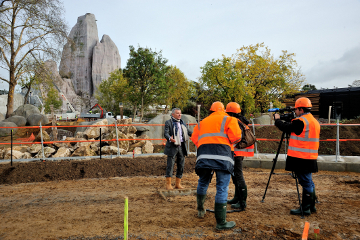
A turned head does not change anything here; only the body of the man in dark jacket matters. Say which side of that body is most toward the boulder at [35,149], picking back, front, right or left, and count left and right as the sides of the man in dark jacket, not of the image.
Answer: back

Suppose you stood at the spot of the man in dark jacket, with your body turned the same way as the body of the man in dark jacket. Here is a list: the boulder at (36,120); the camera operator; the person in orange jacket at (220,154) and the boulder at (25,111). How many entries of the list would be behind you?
2

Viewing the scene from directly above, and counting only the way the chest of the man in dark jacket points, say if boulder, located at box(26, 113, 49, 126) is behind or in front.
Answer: behind

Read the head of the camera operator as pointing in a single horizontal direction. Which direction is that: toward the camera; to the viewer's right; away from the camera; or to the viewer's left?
to the viewer's left

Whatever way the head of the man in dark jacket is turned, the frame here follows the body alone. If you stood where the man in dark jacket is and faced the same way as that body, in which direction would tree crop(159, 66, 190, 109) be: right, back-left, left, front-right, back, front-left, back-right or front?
back-left

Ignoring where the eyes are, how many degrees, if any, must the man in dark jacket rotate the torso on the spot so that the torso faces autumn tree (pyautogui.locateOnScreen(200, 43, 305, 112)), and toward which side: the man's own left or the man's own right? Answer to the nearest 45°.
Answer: approximately 135° to the man's own left

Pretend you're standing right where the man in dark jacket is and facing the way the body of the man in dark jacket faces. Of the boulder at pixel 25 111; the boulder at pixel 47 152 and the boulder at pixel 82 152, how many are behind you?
3

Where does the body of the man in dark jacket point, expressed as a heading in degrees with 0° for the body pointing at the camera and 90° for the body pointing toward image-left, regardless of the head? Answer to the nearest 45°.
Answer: approximately 315°

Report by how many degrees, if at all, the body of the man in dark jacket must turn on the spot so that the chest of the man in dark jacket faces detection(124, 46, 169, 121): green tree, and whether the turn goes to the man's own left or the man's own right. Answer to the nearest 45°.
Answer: approximately 135° to the man's own left

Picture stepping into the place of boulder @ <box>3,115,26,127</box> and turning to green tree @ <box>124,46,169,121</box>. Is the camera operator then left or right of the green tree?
right

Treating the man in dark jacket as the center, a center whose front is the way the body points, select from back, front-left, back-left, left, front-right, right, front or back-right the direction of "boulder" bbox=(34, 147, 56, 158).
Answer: back

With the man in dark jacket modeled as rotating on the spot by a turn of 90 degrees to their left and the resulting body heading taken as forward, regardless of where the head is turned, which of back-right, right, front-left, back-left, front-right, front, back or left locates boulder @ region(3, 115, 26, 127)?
left

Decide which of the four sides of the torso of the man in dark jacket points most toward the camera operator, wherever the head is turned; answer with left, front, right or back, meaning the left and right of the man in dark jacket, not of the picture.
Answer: front
